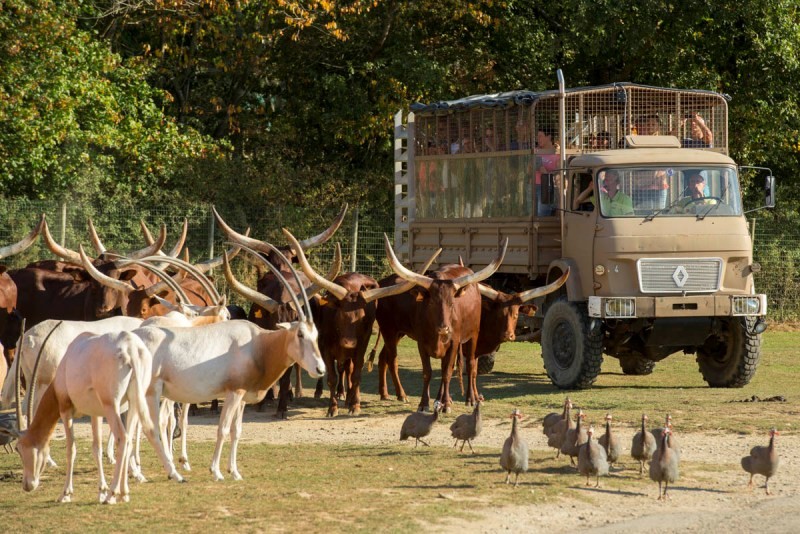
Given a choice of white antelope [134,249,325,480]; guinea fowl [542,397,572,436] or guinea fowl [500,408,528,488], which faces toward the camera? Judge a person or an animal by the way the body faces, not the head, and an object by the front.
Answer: guinea fowl [500,408,528,488]

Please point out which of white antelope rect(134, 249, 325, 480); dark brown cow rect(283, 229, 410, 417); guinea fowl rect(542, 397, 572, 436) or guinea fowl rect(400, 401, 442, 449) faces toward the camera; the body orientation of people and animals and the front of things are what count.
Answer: the dark brown cow

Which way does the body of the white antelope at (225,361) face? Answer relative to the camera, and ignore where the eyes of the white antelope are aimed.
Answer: to the viewer's right

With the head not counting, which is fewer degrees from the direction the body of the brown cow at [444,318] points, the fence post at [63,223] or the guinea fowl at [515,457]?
the guinea fowl

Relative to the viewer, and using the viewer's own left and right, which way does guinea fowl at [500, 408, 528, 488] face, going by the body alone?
facing the viewer

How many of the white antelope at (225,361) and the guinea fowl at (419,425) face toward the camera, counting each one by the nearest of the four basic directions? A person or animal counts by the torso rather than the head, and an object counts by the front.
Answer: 0

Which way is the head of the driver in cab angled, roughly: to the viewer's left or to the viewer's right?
to the viewer's right

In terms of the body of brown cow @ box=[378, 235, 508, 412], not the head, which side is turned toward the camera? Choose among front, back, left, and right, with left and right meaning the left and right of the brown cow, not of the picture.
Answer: front
